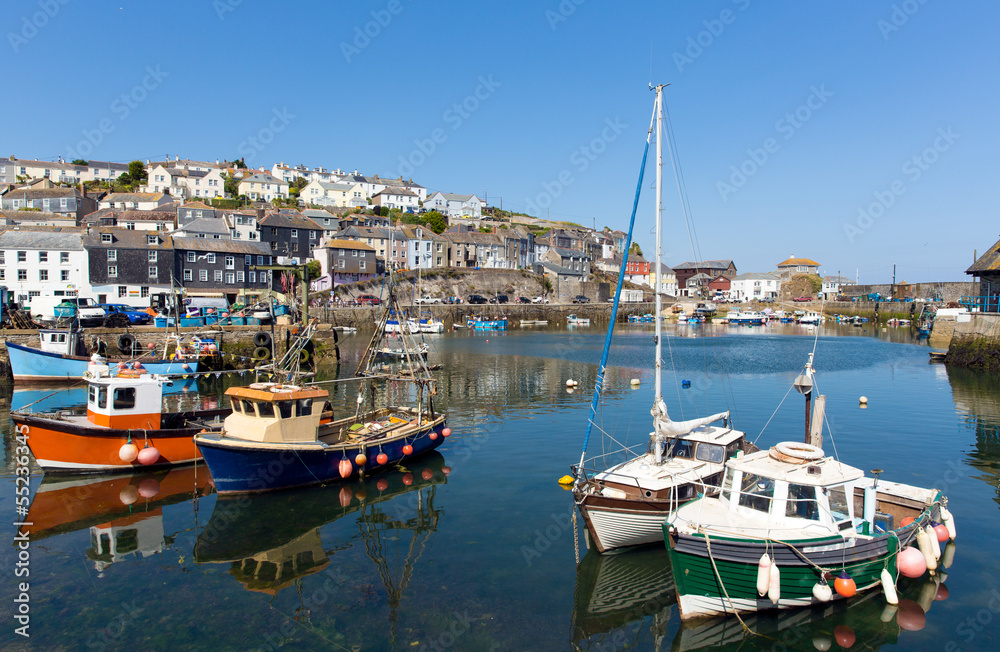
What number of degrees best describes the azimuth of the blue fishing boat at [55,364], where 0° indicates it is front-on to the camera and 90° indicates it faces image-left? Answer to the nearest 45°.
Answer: approximately 90°

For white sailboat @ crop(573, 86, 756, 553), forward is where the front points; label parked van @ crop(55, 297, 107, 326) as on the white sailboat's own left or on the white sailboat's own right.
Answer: on the white sailboat's own right

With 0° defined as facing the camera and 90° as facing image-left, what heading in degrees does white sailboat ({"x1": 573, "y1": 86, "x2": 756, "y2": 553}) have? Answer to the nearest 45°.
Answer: approximately 45°

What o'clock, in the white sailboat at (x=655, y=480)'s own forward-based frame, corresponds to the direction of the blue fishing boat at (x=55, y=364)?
The blue fishing boat is roughly at 2 o'clock from the white sailboat.

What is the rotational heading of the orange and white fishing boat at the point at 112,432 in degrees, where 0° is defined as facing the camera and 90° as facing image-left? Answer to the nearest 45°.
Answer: approximately 45°
